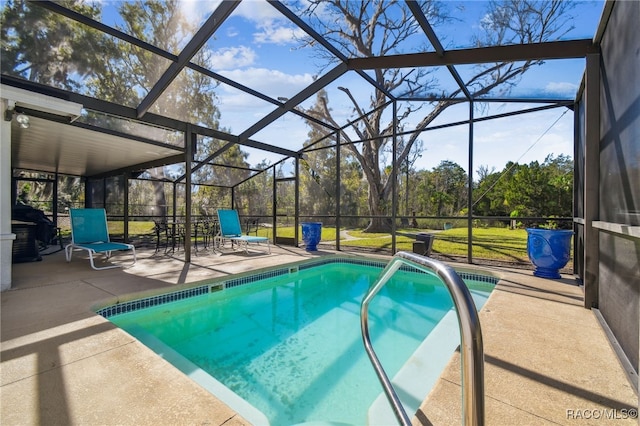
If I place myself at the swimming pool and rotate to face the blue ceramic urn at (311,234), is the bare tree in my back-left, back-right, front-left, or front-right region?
front-right

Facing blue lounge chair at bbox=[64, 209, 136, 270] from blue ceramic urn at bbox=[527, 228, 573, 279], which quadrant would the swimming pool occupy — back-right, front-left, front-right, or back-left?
front-left

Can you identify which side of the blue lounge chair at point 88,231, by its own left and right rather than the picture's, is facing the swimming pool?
front

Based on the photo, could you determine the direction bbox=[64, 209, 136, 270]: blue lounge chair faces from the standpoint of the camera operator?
facing the viewer and to the right of the viewer

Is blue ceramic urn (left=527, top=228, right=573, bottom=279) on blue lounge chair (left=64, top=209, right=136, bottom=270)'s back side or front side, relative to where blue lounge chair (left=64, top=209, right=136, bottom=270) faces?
on the front side

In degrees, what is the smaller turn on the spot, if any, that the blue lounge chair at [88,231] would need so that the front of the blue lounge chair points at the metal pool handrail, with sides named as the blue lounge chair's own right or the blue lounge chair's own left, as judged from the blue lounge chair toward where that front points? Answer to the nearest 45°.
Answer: approximately 45° to the blue lounge chair's own right
